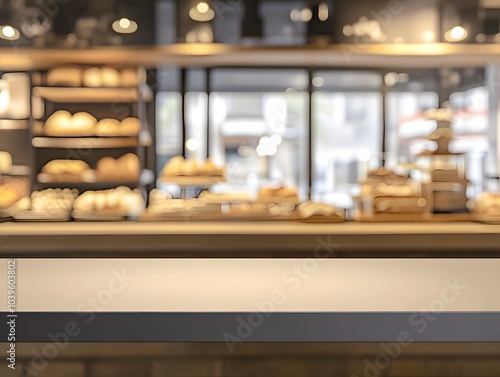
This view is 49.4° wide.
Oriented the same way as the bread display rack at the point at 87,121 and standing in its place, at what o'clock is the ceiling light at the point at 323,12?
The ceiling light is roughly at 10 o'clock from the bread display rack.

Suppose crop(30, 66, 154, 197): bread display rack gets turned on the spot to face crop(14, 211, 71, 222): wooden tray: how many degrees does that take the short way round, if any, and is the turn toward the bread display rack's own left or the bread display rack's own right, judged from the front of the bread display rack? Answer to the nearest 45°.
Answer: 0° — it already faces it

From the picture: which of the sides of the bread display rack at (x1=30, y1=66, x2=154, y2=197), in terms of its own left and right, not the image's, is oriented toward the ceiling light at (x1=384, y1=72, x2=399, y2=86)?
left

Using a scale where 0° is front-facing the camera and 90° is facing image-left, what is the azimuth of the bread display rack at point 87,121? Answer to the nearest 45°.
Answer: approximately 0°

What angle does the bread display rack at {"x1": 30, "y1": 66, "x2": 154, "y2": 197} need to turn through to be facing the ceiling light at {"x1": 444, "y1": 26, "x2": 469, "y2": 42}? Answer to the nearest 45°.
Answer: approximately 45° to its left

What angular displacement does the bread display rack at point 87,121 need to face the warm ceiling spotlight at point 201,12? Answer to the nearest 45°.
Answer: approximately 45° to its left

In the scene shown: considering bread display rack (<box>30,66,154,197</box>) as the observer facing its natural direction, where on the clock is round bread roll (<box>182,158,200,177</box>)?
The round bread roll is roughly at 9 o'clock from the bread display rack.

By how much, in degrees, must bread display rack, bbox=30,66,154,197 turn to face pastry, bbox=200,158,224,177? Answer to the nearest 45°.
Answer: approximately 45° to its left
